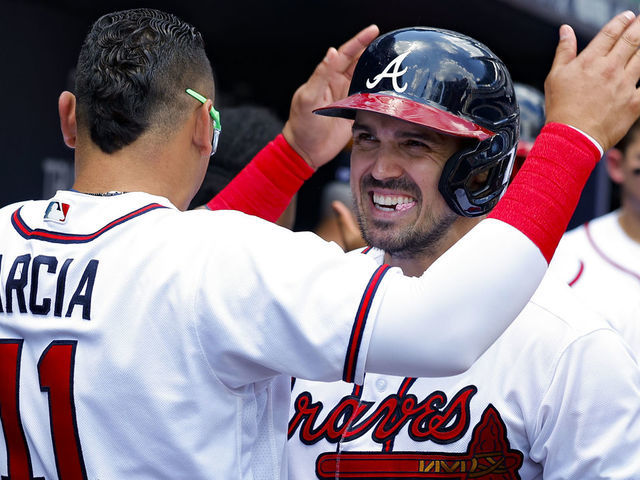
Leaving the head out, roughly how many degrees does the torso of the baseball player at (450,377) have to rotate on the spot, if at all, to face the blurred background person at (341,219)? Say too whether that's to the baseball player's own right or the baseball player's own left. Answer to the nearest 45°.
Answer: approximately 135° to the baseball player's own right

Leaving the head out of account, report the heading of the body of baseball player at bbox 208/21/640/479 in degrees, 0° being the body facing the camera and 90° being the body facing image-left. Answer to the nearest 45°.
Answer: approximately 45°

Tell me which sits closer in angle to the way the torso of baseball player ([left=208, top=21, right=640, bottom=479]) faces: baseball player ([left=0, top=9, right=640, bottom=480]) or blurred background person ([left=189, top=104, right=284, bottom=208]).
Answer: the baseball player

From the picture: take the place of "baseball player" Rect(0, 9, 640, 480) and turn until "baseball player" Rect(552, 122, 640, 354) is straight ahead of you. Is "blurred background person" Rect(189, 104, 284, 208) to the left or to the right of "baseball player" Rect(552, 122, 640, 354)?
left

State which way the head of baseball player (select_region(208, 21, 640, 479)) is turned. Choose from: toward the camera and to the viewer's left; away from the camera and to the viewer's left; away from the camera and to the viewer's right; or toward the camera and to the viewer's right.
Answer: toward the camera and to the viewer's left

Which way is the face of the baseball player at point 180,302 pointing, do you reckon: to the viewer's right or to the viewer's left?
to the viewer's right

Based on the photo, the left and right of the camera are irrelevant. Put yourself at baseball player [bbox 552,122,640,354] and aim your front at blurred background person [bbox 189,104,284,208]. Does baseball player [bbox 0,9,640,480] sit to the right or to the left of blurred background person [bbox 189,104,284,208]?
left

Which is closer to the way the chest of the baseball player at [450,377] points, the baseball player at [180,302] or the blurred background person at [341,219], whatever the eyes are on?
the baseball player

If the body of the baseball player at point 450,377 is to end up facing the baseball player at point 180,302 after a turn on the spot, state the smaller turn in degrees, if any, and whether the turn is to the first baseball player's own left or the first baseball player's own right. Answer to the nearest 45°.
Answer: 0° — they already face them

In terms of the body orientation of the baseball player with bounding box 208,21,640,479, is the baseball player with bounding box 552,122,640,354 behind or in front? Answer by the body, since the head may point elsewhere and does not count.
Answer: behind

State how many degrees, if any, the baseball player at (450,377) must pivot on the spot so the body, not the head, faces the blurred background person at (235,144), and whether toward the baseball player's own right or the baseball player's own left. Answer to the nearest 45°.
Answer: approximately 90° to the baseball player's own right
